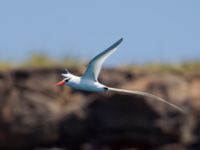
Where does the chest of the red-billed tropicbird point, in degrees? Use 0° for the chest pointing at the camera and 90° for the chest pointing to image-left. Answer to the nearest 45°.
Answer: approximately 90°
